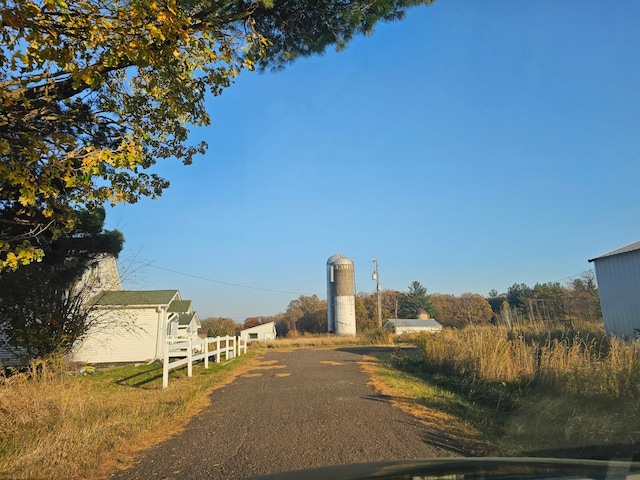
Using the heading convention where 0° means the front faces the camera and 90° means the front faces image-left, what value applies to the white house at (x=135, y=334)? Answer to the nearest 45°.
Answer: approximately 270°

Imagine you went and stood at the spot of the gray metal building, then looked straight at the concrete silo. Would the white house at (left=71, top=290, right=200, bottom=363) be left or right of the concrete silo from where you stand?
left

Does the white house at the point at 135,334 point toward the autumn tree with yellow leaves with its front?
no

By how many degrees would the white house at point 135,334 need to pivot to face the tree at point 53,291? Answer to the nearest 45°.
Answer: approximately 90° to its right

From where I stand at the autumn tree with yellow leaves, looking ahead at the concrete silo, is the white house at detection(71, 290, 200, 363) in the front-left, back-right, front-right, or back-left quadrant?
front-left

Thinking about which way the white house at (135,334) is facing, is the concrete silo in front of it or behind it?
in front

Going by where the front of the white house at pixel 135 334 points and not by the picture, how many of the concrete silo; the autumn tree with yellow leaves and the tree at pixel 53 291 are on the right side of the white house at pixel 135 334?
2

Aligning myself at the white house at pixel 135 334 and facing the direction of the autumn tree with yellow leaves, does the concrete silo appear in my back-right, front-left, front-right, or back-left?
back-left

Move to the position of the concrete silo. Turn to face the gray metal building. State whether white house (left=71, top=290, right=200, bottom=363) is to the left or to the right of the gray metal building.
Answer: right
